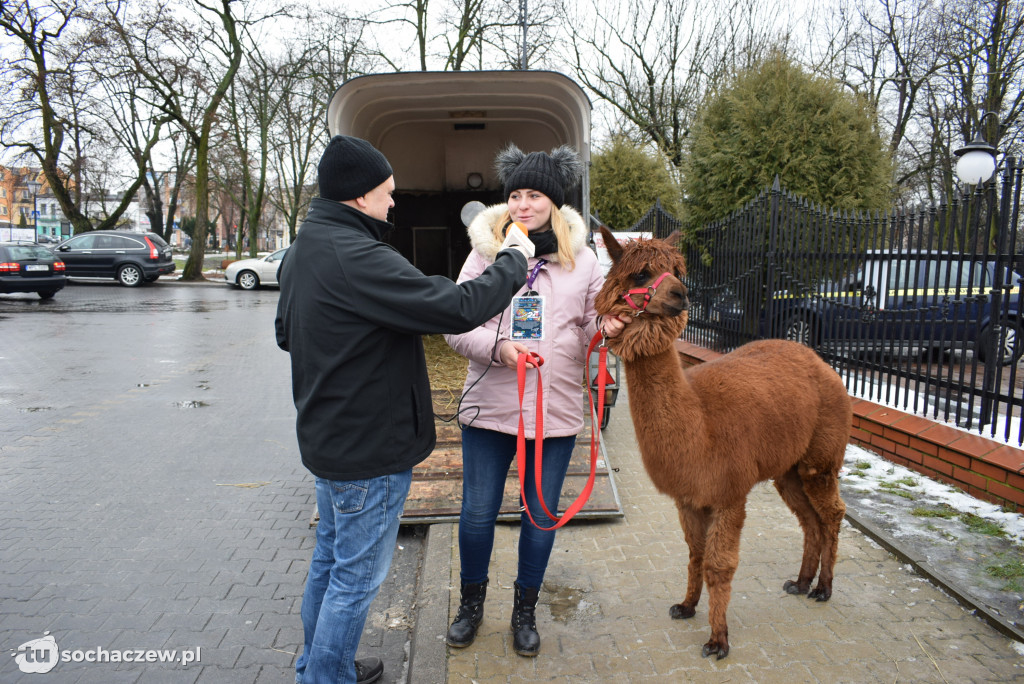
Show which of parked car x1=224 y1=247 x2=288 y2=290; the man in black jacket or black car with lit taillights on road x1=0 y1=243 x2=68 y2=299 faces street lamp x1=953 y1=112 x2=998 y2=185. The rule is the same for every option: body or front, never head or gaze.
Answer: the man in black jacket

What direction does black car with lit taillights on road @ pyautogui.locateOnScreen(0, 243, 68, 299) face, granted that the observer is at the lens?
facing away from the viewer and to the left of the viewer

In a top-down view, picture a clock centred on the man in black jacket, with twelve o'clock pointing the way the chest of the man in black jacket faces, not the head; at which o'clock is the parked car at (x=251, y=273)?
The parked car is roughly at 10 o'clock from the man in black jacket.

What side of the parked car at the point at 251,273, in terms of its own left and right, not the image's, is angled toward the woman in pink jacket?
left

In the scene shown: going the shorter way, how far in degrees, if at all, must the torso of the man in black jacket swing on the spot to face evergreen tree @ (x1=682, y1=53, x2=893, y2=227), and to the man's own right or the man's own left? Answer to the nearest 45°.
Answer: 0° — they already face it

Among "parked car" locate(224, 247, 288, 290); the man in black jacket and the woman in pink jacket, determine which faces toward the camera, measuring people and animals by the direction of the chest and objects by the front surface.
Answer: the woman in pink jacket

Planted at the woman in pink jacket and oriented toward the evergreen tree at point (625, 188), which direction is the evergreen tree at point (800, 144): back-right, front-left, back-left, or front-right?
front-right

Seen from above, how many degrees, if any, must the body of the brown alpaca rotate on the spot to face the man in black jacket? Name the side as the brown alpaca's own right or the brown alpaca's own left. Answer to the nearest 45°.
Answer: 0° — it already faces them

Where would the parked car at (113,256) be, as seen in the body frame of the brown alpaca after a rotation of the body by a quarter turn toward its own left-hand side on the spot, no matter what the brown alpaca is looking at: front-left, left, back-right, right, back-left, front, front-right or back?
back

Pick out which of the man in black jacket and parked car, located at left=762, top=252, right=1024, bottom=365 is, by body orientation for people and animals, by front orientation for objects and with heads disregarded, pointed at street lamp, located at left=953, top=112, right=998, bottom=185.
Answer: the man in black jacket

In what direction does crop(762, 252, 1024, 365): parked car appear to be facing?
to the viewer's left

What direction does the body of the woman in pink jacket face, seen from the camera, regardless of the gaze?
toward the camera

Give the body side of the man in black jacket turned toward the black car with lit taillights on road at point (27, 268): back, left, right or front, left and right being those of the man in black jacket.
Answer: left

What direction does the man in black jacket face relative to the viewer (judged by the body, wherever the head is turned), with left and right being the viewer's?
facing away from the viewer and to the right of the viewer

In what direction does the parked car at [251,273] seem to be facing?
to the viewer's left

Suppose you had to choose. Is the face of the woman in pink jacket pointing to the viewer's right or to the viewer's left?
to the viewer's left
